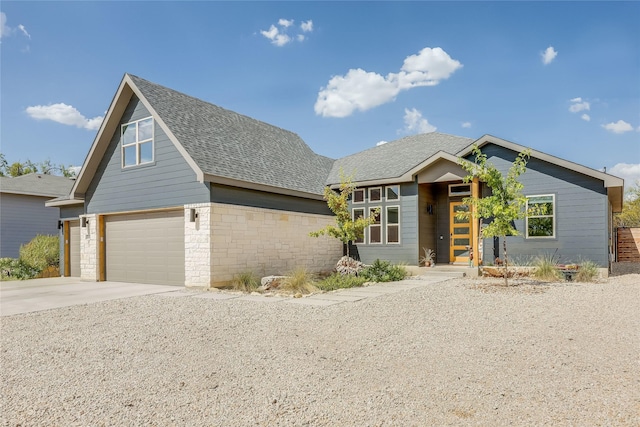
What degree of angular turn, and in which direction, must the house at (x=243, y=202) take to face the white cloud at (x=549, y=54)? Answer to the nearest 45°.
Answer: approximately 135° to its left

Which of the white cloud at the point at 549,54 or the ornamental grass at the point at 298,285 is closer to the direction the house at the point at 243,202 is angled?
the ornamental grass

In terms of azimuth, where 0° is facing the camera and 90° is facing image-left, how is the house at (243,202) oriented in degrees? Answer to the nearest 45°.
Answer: approximately 45°

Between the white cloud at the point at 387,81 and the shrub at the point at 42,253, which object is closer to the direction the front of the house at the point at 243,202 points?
the shrub

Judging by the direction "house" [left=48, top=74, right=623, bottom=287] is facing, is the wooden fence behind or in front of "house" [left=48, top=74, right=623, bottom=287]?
behind

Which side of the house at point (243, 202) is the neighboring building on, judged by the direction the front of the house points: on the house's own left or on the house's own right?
on the house's own right
